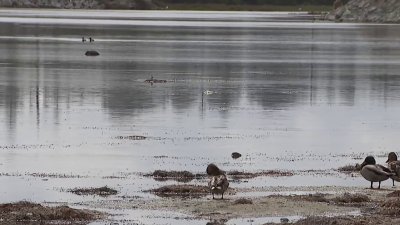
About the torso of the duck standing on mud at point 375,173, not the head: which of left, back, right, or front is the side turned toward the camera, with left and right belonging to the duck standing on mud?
left

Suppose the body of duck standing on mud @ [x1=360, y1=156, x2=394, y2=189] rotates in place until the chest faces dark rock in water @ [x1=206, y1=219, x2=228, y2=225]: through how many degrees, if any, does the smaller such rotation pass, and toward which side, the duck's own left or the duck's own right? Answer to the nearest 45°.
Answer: approximately 45° to the duck's own left
